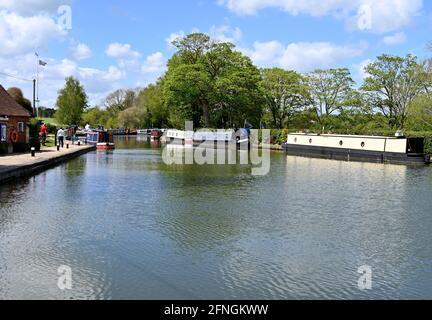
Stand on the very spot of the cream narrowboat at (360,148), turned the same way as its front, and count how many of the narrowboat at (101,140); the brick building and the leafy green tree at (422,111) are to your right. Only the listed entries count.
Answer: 1

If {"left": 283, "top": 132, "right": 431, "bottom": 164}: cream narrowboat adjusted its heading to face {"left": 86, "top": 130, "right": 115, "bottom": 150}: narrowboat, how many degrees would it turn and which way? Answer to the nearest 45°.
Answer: approximately 45° to its left

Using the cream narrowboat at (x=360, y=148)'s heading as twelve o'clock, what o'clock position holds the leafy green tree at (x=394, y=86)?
The leafy green tree is roughly at 2 o'clock from the cream narrowboat.

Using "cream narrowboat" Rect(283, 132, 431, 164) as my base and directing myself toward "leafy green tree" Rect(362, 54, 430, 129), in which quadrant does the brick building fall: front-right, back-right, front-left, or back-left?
back-left

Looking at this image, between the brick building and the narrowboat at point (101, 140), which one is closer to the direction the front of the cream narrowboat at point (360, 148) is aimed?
the narrowboat
